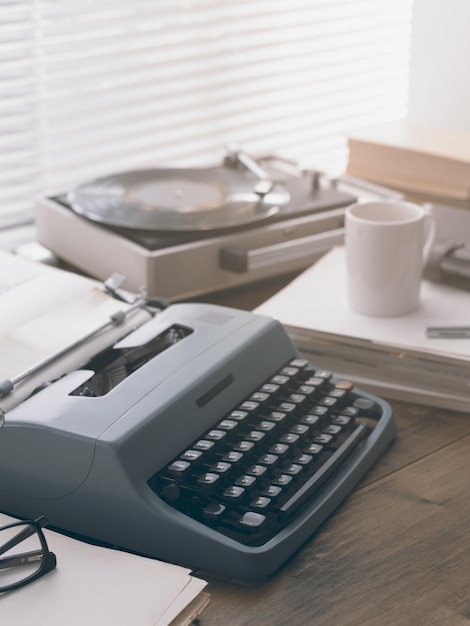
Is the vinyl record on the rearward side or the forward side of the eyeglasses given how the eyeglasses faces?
on the rearward side

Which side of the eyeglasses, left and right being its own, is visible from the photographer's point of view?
front

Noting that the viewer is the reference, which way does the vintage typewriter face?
facing the viewer and to the right of the viewer

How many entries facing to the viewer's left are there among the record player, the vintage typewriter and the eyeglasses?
0

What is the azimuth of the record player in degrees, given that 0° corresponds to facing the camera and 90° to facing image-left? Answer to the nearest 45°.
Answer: approximately 315°

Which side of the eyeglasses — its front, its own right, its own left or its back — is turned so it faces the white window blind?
back

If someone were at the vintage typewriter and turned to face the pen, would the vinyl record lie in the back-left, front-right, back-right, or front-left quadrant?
front-left

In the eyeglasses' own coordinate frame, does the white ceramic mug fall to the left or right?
on its left
